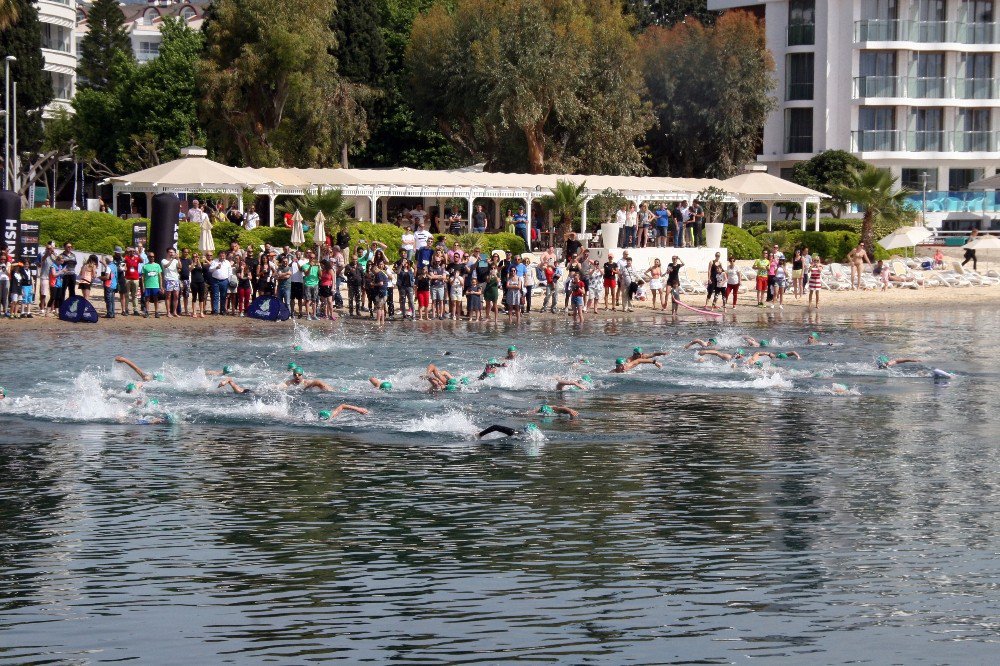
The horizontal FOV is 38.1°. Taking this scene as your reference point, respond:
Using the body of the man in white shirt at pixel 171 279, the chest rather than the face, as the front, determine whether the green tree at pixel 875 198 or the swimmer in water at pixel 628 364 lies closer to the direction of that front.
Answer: the swimmer in water

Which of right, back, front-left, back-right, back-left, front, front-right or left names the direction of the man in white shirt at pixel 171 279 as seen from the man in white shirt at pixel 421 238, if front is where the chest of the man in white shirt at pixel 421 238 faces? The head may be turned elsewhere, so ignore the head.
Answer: front-right

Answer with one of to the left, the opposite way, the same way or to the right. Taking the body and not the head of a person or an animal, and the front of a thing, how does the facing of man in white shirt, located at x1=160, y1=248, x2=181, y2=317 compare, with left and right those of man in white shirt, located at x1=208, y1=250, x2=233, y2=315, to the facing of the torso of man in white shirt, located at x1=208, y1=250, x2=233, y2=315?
the same way

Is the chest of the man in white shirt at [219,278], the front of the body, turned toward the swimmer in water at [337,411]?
yes

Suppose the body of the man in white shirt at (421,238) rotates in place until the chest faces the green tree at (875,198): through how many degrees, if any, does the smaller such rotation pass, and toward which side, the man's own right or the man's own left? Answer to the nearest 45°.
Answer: approximately 135° to the man's own left

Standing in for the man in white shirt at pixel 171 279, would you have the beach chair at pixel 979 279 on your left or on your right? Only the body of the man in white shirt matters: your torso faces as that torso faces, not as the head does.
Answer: on your left

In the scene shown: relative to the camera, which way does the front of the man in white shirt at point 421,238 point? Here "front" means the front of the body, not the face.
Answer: toward the camera

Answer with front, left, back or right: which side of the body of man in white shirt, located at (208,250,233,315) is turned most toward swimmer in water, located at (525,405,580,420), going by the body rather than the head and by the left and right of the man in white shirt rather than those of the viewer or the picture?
front

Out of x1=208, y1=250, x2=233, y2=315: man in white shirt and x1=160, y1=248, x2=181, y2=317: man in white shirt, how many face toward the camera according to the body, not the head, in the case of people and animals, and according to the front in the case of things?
2

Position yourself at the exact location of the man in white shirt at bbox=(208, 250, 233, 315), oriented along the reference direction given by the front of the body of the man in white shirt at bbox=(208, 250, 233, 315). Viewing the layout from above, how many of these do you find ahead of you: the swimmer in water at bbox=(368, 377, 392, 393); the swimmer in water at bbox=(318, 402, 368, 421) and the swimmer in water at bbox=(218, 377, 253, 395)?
3

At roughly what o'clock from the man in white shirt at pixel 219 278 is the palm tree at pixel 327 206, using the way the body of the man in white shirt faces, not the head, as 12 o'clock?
The palm tree is roughly at 7 o'clock from the man in white shirt.

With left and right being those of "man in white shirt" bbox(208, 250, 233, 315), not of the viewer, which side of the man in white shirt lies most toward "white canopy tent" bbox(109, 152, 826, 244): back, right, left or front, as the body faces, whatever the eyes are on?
back

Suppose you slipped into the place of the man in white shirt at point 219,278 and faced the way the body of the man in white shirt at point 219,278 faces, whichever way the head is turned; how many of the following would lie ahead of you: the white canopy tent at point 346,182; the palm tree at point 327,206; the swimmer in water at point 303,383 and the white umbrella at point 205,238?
1

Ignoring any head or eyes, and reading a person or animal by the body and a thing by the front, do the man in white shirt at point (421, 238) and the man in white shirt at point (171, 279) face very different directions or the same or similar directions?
same or similar directions

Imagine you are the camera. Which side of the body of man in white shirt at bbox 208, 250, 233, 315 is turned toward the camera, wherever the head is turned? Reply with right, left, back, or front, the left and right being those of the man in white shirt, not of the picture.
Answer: front

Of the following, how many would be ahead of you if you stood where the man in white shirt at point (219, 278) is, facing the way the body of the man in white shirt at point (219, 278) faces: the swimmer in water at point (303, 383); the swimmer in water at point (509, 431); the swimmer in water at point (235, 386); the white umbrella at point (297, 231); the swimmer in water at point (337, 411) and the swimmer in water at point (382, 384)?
5

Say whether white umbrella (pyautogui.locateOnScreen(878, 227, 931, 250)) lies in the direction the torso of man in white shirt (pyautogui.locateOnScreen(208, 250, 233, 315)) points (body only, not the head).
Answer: no

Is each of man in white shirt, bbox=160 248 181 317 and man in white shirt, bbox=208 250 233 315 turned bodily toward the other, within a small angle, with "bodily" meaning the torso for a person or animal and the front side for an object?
no
